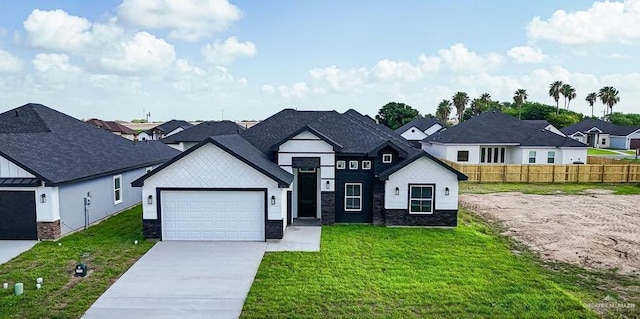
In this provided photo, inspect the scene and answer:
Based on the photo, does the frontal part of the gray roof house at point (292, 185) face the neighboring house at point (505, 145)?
no

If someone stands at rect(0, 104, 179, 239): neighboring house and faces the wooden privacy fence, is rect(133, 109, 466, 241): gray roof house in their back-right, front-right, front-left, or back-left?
front-right

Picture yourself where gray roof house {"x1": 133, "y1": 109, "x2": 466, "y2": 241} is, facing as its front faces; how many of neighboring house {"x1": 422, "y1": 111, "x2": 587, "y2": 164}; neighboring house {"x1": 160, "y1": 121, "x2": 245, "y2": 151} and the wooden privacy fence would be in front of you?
0

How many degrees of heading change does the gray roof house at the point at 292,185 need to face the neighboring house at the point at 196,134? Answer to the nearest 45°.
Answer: approximately 180°

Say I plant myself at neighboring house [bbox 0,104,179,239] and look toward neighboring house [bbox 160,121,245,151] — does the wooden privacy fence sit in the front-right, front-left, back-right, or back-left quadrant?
front-right

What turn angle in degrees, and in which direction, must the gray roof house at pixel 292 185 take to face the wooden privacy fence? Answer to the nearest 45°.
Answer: approximately 135° to its left

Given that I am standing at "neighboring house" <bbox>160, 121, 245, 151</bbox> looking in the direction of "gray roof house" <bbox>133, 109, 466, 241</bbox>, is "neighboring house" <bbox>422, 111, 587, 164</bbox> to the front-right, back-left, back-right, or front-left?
front-left

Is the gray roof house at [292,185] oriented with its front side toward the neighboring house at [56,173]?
no

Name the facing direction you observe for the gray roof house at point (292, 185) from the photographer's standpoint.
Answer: facing the viewer
